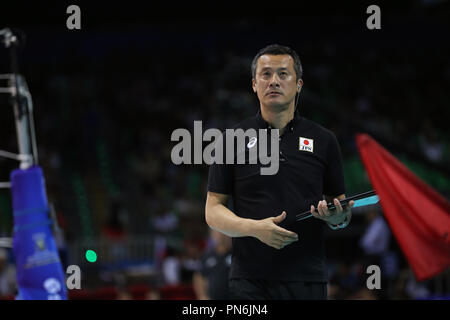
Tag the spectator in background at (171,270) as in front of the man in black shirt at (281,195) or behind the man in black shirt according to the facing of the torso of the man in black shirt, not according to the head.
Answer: behind

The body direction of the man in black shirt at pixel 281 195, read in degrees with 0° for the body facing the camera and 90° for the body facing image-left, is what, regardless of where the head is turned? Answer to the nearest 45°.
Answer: approximately 0°

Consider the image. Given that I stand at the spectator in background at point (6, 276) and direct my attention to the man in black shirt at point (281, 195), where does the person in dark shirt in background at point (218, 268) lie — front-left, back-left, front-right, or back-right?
front-left

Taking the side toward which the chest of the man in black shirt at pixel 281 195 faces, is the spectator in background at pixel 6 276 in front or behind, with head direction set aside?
behind

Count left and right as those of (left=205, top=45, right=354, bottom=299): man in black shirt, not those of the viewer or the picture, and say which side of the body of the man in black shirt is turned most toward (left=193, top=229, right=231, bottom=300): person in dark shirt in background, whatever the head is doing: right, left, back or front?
back
